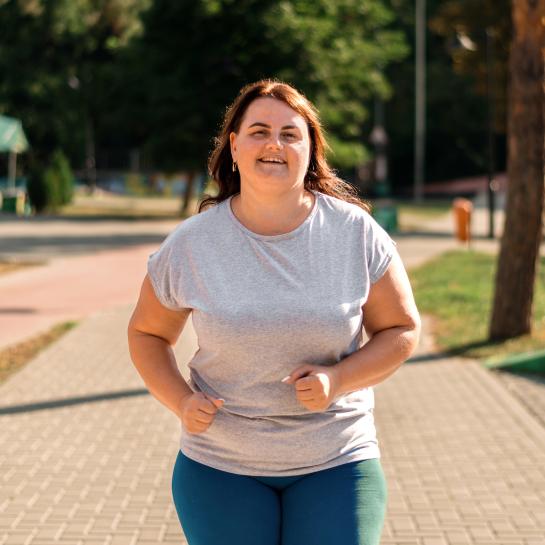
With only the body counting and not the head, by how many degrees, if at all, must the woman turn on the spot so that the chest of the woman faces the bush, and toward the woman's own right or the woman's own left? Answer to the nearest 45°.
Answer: approximately 180°

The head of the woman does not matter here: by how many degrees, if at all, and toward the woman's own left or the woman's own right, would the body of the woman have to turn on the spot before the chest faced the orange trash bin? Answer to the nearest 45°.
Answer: approximately 180°

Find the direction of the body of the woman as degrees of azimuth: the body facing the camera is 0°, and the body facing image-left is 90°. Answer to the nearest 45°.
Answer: approximately 0°

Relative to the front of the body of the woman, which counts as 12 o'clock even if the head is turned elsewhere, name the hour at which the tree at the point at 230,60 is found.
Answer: The tree is roughly at 6 o'clock from the woman.

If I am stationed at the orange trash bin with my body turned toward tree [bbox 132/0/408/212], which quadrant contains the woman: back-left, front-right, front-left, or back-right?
back-left

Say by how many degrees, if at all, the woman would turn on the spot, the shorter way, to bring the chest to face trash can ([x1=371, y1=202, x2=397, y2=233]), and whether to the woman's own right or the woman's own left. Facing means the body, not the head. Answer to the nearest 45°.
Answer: approximately 180°
